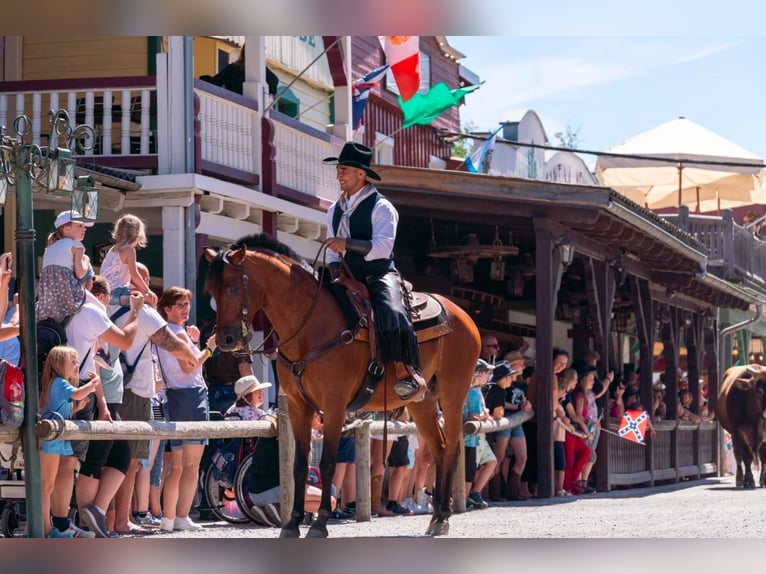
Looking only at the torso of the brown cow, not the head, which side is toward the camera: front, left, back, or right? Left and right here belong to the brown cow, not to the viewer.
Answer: front

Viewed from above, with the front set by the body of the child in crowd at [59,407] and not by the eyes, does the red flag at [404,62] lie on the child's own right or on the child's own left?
on the child's own left

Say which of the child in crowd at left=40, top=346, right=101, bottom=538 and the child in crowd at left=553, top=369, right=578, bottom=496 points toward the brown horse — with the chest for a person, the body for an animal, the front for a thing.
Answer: the child in crowd at left=40, top=346, right=101, bottom=538

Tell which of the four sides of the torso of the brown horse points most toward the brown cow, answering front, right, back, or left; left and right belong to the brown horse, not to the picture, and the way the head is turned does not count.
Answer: back

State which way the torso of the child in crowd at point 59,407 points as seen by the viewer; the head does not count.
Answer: to the viewer's right

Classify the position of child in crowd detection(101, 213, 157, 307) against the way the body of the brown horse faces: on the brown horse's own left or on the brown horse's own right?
on the brown horse's own right

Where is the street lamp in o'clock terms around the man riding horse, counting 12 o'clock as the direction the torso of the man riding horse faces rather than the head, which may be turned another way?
The street lamp is roughly at 1 o'clock from the man riding horse.

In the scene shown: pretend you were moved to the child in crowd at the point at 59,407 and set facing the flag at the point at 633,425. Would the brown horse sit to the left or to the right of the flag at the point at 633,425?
right

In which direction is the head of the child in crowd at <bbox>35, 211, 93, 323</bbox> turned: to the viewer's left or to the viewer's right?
to the viewer's right

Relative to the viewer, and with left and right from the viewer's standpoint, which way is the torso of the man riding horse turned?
facing the viewer and to the left of the viewer
